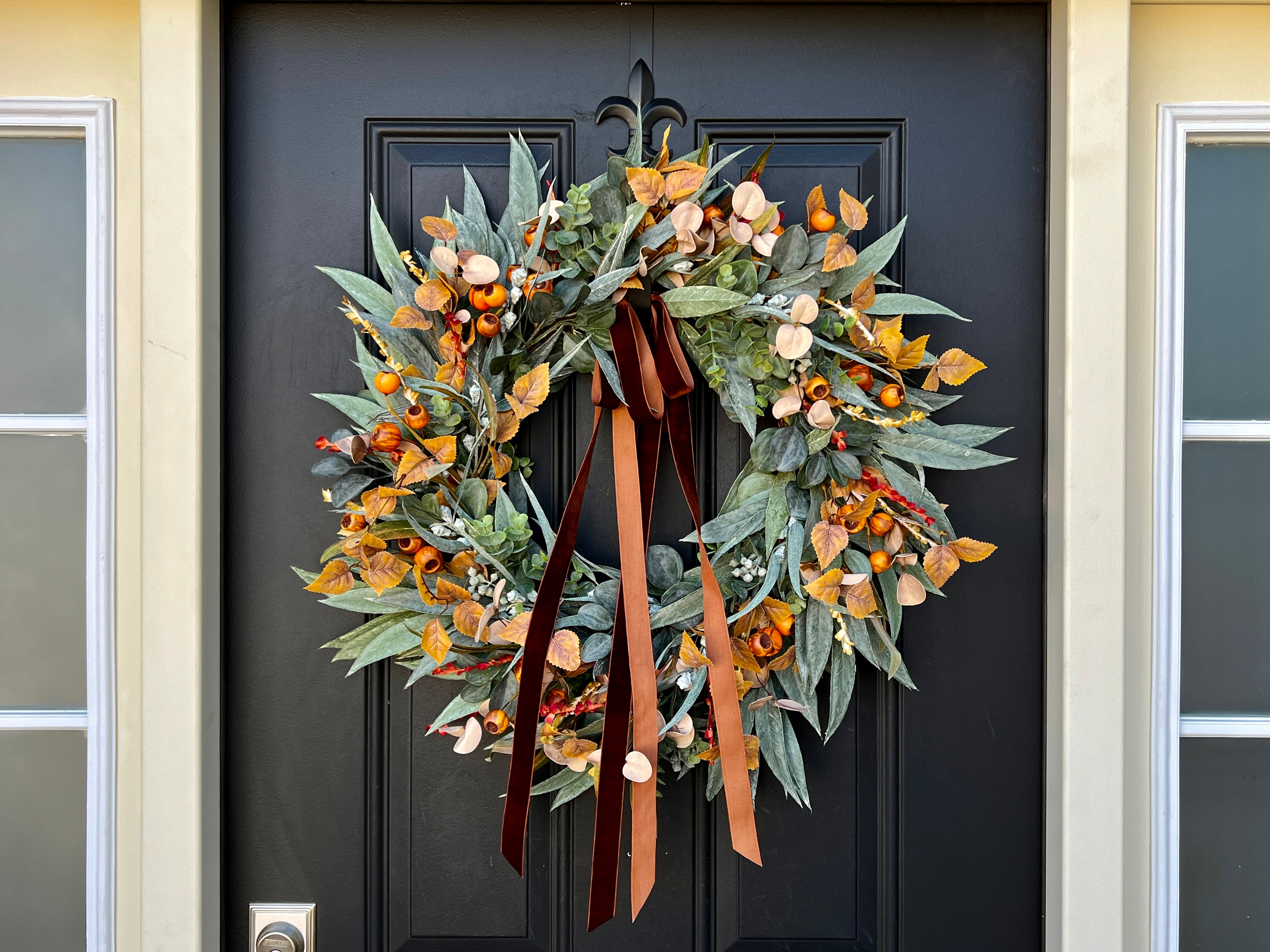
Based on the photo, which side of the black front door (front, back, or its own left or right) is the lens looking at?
front

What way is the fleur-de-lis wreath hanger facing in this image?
toward the camera
